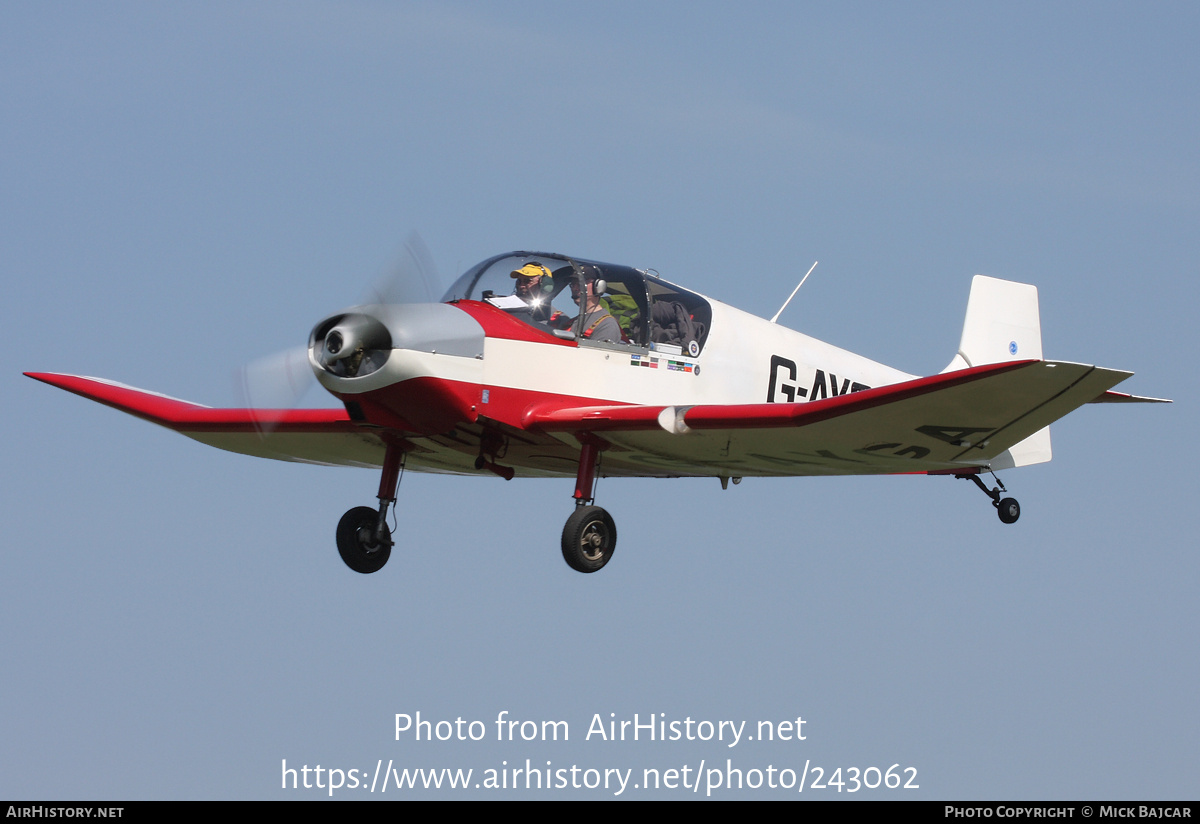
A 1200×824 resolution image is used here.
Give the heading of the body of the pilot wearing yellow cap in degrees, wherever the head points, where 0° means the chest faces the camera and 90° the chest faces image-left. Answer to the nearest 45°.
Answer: approximately 45°

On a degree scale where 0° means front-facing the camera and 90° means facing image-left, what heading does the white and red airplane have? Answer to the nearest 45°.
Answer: approximately 45°
